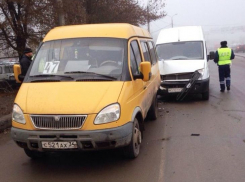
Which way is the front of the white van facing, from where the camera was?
facing the viewer

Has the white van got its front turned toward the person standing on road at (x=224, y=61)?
no

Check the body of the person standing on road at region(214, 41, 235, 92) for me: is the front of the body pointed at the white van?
no
